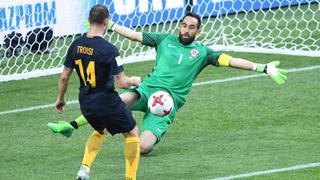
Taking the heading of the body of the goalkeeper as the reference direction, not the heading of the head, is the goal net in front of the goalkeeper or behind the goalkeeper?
behind

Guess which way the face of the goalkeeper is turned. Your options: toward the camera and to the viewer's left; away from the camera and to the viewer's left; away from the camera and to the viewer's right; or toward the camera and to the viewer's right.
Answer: toward the camera and to the viewer's left

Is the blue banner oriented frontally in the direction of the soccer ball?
yes

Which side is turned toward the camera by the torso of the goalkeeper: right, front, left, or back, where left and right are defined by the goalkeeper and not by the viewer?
front

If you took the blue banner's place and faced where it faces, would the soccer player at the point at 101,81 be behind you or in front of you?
in front

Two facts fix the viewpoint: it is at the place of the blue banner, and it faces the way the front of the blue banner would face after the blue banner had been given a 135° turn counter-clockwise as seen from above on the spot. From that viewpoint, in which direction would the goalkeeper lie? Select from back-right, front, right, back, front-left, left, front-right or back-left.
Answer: back-right

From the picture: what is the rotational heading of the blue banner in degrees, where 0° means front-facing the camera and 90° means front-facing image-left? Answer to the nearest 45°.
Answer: approximately 0°
